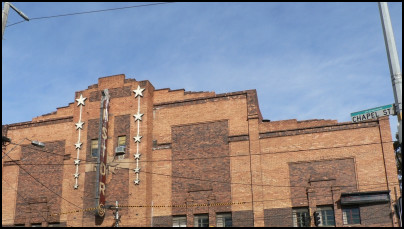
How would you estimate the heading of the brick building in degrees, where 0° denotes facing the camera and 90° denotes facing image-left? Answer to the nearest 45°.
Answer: approximately 0°

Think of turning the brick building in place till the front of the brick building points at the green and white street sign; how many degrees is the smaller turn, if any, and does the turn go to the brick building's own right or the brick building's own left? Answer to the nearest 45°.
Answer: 0° — it already faces it

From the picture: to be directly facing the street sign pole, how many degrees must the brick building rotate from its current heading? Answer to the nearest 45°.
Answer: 0° — it already faces it

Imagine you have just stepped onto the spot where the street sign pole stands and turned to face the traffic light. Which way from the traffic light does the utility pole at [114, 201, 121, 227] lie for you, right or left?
left
